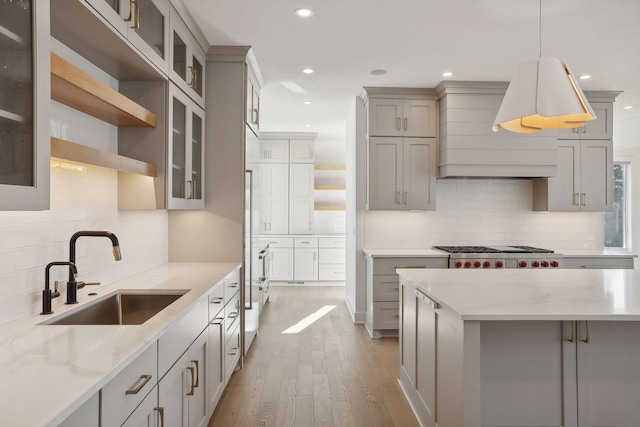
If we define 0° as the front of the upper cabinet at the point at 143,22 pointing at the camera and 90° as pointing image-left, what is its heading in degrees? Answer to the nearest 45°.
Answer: approximately 315°

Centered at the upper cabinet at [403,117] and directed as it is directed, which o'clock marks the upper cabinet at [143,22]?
the upper cabinet at [143,22] is roughly at 1 o'clock from the upper cabinet at [403,117].

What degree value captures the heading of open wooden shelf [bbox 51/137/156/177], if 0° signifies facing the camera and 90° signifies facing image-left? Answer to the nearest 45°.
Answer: approximately 315°

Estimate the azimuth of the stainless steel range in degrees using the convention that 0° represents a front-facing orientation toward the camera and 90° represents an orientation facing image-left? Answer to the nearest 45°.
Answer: approximately 0°

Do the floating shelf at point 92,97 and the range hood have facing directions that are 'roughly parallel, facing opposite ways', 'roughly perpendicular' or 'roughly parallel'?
roughly perpendicular

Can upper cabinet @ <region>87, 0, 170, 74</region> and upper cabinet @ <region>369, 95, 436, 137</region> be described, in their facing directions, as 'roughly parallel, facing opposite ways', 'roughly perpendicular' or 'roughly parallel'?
roughly perpendicular

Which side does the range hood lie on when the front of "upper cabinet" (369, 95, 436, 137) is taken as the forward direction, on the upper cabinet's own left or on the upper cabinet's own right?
on the upper cabinet's own left

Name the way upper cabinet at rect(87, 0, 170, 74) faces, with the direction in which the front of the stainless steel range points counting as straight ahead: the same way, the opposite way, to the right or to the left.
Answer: to the left

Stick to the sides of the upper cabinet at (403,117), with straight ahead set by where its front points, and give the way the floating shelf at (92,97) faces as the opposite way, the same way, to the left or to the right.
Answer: to the left
